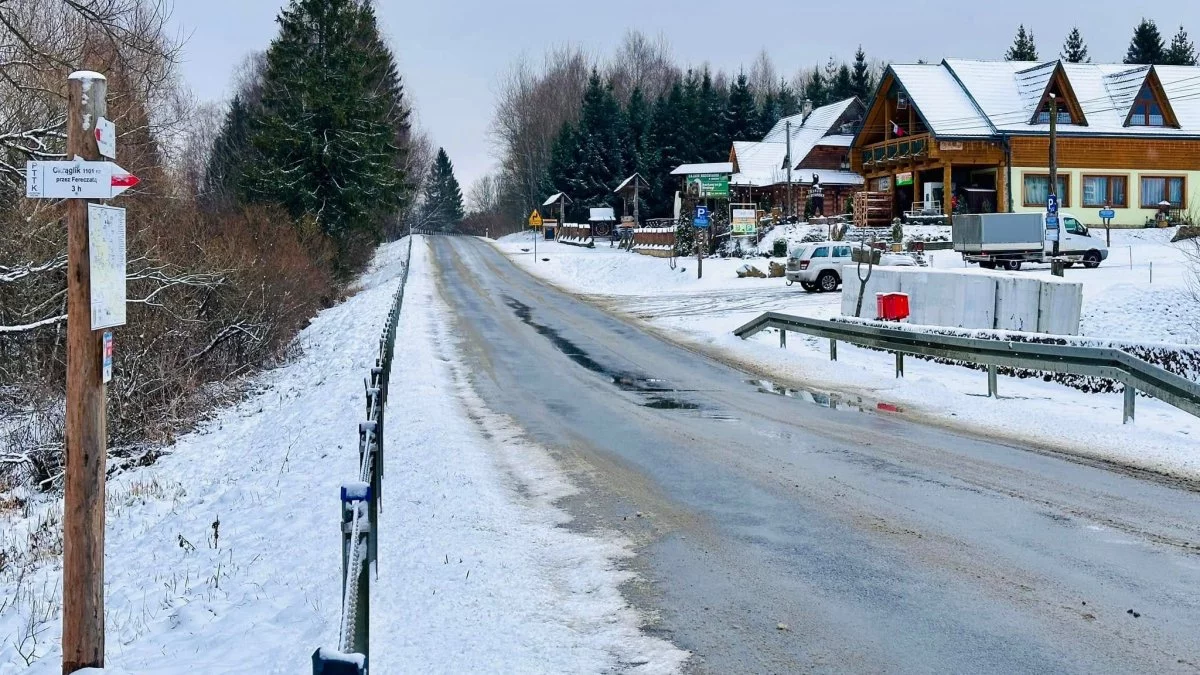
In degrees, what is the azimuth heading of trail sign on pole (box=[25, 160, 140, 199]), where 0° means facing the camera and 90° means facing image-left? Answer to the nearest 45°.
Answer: approximately 0°

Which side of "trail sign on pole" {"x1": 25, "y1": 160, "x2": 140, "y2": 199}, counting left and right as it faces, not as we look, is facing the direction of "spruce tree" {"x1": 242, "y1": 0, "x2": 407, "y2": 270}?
back

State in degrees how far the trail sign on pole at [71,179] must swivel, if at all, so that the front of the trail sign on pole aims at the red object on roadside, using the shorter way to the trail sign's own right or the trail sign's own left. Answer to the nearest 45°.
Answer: approximately 135° to the trail sign's own left

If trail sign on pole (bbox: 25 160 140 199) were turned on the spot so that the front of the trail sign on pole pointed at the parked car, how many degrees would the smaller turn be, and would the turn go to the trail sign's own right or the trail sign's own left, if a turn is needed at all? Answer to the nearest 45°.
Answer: approximately 135° to the trail sign's own left

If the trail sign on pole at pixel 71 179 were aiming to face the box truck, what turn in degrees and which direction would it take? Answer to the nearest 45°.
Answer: approximately 135° to its left
